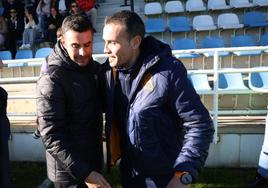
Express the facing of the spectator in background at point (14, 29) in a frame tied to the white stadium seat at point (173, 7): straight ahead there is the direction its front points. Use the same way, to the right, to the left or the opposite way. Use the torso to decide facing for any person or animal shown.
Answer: the same way

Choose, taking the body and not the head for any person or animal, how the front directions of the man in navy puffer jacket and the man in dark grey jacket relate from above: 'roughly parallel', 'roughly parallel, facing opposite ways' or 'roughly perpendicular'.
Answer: roughly perpendicular

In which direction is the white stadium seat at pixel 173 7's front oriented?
toward the camera

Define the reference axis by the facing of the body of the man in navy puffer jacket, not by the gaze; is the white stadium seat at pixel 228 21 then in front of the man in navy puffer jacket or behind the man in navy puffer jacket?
behind

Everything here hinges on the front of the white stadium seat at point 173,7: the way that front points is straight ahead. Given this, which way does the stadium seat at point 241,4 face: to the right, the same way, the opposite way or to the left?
the same way

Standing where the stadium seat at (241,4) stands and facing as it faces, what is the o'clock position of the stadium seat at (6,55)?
the stadium seat at (6,55) is roughly at 2 o'clock from the stadium seat at (241,4).

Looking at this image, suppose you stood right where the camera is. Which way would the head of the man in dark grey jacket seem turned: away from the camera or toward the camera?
toward the camera

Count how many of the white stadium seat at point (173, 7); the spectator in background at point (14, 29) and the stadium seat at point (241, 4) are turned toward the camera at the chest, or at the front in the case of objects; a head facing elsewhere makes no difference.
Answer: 3

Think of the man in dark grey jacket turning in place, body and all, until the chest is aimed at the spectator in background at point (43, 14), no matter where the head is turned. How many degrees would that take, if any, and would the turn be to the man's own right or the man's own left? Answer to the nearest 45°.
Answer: approximately 135° to the man's own left

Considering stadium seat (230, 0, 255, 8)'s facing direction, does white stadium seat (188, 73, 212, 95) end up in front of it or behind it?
in front

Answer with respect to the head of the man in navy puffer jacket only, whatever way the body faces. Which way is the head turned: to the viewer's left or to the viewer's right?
to the viewer's left

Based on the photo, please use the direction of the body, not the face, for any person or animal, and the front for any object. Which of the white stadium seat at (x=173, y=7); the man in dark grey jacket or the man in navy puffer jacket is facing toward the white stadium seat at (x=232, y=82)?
the white stadium seat at (x=173, y=7)

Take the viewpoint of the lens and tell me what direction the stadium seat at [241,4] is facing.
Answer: facing the viewer
